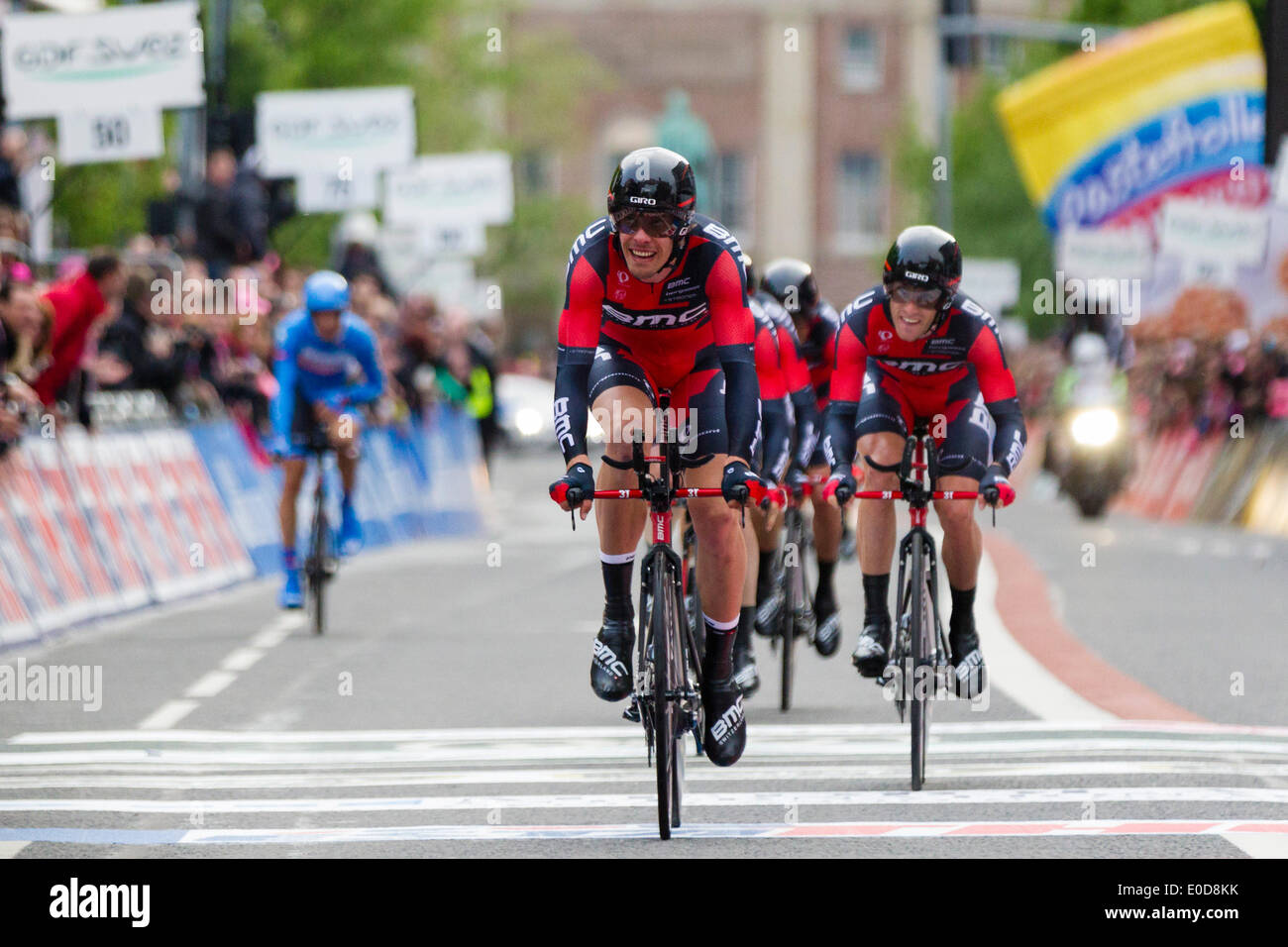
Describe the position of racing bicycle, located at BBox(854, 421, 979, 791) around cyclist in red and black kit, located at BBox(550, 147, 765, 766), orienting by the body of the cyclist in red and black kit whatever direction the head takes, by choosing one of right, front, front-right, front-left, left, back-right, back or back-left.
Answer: back-left

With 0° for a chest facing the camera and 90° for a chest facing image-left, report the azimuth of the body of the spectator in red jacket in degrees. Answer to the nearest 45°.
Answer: approximately 270°

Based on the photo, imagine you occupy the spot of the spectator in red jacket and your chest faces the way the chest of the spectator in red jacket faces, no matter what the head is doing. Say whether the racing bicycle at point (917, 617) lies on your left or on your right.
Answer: on your right

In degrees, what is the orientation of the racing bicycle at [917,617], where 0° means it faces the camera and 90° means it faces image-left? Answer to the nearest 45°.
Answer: approximately 0°

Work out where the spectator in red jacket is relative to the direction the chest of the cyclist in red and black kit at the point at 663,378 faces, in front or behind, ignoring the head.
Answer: behind
